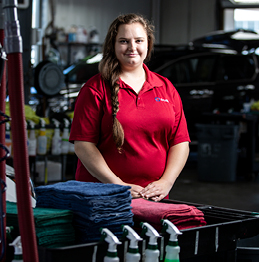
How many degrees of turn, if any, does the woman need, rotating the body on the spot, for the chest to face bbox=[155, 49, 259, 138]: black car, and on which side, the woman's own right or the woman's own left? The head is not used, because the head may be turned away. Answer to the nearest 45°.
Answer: approximately 180°

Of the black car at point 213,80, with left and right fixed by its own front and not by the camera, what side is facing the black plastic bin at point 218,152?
left

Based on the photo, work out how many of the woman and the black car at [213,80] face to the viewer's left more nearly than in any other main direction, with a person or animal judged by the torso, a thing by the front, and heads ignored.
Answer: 1

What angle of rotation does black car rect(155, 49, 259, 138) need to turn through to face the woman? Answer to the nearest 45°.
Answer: approximately 90° to its left

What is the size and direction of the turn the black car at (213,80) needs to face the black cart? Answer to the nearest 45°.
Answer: approximately 90° to its left

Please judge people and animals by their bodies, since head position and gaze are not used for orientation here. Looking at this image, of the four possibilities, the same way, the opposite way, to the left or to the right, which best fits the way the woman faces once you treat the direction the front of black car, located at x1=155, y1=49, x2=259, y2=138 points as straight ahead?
to the left

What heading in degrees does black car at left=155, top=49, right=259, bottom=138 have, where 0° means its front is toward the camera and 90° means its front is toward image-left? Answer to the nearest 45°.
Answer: approximately 90°

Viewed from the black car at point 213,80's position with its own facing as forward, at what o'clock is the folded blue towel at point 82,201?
The folded blue towel is roughly at 9 o'clock from the black car.

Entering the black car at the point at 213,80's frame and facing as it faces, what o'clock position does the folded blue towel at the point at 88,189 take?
The folded blue towel is roughly at 9 o'clock from the black car.
